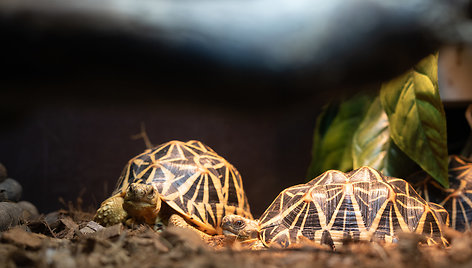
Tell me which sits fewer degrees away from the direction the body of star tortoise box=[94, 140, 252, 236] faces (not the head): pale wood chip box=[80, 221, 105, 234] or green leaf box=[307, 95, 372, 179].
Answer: the pale wood chip

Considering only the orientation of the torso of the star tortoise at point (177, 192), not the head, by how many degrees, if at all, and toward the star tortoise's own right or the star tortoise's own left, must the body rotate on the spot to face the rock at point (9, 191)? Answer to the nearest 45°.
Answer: approximately 45° to the star tortoise's own right

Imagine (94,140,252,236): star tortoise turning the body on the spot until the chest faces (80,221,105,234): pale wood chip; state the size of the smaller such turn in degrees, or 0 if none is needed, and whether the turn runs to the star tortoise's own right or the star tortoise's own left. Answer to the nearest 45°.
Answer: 0° — it already faces it

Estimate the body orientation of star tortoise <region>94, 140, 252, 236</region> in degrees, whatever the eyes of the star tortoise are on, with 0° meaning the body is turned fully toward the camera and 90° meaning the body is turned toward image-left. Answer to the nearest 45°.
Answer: approximately 45°

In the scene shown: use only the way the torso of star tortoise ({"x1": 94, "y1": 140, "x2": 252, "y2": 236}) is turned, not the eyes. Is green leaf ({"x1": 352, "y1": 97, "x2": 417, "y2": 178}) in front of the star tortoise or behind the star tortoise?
behind

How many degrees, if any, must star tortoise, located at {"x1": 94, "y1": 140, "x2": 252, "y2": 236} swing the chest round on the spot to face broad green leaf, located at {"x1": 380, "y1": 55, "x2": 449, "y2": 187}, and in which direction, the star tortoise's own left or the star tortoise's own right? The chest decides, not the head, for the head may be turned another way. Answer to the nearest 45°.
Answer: approximately 135° to the star tortoise's own left

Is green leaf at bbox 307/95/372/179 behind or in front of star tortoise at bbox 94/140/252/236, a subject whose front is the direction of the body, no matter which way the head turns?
behind
